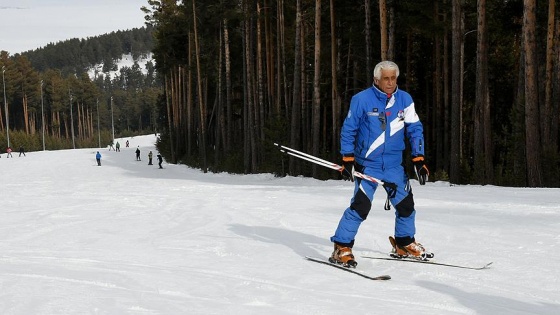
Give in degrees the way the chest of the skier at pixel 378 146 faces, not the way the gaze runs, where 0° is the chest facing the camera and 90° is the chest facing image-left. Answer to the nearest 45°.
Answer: approximately 315°
